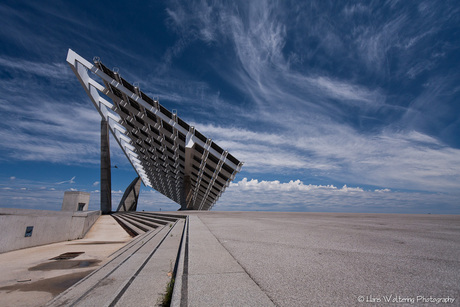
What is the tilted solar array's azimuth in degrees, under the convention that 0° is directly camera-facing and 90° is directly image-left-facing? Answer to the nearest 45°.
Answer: approximately 270°

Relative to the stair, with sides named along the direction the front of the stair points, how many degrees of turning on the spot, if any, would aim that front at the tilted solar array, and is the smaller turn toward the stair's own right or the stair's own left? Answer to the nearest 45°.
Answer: approximately 90° to the stair's own right

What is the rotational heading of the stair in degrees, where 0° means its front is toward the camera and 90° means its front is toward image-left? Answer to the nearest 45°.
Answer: approximately 90°

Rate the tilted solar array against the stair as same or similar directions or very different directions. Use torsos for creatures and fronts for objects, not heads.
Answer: very different directions
